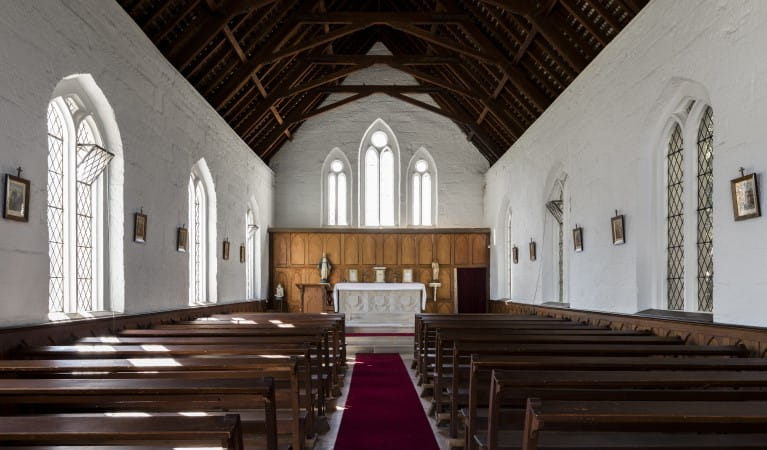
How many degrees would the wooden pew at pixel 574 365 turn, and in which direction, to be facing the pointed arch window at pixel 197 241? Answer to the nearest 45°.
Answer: approximately 45° to its left

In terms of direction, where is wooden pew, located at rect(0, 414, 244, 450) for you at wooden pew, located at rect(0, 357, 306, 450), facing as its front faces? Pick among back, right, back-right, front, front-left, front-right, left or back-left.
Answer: back

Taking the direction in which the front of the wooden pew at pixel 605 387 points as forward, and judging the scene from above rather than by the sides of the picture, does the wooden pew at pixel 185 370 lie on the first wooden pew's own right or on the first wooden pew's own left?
on the first wooden pew's own left

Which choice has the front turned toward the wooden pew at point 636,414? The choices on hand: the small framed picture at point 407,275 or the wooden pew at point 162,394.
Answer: the small framed picture

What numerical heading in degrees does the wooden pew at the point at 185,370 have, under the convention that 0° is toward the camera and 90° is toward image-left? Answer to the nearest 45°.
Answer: approximately 180°

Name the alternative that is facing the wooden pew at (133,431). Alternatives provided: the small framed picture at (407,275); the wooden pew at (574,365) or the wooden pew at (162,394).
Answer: the small framed picture

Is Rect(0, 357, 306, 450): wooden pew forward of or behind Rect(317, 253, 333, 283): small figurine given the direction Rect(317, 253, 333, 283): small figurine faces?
forward

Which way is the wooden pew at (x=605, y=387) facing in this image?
away from the camera

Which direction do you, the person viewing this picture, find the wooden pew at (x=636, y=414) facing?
facing away from the viewer
